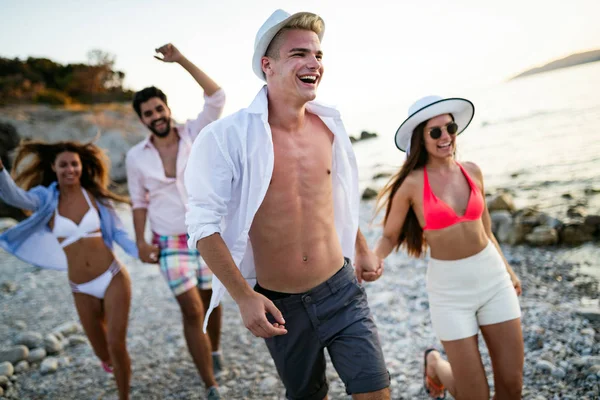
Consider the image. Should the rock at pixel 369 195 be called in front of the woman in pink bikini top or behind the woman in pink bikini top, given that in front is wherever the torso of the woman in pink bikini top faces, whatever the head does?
behind

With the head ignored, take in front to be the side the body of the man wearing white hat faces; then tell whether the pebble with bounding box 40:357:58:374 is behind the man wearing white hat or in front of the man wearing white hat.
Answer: behind

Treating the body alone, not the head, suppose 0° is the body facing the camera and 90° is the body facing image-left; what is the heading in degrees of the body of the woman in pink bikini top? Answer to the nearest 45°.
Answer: approximately 315°

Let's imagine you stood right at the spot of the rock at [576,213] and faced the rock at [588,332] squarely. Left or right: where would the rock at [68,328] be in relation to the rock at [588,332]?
right

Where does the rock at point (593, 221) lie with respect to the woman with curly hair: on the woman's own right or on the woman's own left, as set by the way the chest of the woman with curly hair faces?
on the woman's own left
